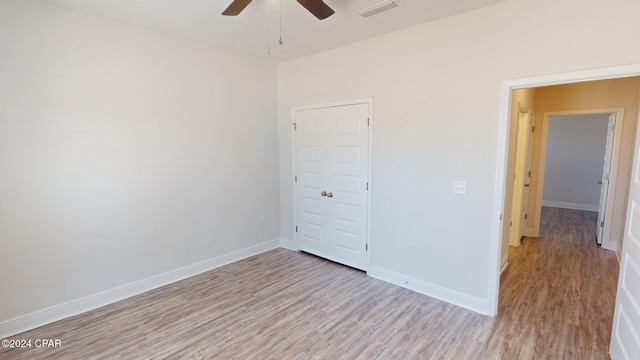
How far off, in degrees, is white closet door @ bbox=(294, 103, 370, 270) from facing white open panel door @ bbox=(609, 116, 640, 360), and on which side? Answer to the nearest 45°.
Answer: approximately 90° to its left

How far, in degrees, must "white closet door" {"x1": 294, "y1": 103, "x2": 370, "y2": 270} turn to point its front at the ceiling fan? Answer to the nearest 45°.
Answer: approximately 45° to its left

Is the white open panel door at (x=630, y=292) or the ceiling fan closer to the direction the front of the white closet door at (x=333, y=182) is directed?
the ceiling fan

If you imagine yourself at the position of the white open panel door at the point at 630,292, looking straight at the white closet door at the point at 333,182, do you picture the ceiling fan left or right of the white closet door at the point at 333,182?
left

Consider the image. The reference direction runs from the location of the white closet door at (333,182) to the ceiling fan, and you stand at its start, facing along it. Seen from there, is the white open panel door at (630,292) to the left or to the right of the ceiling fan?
left

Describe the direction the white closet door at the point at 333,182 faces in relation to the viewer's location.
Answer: facing the viewer and to the left of the viewer
